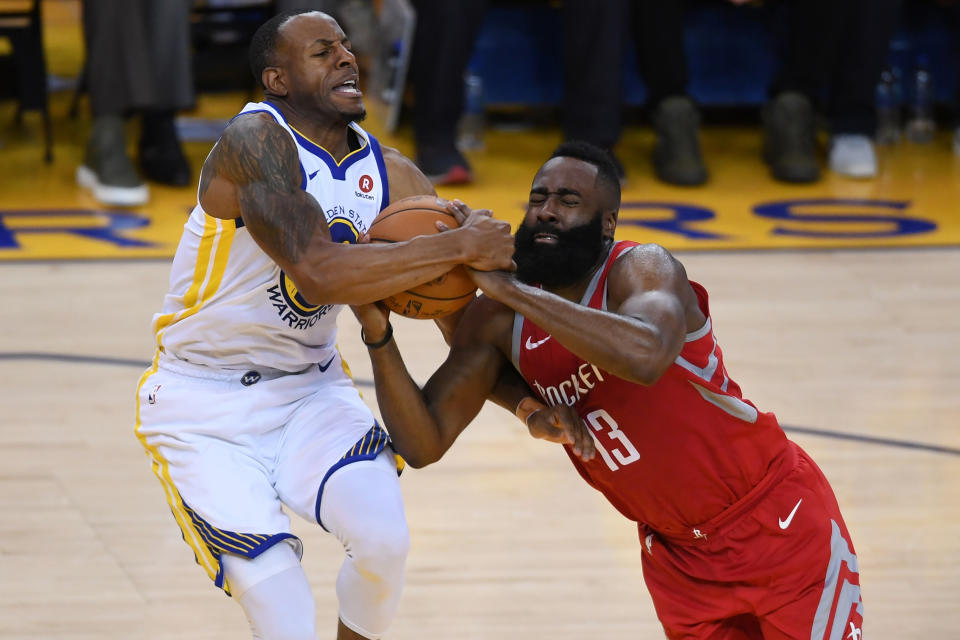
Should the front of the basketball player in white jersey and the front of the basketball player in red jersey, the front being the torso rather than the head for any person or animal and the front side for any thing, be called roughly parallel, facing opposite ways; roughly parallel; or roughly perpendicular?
roughly perpendicular

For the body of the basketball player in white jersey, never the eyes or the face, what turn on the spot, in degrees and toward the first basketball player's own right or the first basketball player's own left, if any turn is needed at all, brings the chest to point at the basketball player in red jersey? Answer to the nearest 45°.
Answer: approximately 45° to the first basketball player's own left

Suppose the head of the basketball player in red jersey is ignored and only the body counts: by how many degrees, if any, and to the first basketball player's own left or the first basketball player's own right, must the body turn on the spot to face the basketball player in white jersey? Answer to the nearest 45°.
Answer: approximately 45° to the first basketball player's own right

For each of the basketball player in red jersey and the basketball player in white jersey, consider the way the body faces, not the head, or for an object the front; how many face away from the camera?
0
